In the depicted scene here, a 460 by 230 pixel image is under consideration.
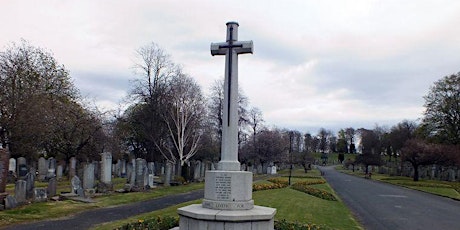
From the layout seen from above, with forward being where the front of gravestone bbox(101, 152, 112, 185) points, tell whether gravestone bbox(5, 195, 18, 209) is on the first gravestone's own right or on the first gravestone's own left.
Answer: on the first gravestone's own right

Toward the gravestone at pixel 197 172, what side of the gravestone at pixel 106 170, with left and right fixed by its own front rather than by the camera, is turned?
left

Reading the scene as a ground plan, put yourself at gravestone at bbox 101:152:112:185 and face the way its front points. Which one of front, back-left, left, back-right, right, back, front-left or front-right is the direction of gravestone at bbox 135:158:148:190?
left

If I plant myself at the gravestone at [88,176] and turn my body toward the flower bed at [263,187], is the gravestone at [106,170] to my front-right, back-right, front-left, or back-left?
front-left

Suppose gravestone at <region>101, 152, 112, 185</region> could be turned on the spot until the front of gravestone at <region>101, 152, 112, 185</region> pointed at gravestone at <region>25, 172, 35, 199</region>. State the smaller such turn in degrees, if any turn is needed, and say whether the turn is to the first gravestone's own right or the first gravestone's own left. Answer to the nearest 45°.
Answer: approximately 90° to the first gravestone's own right

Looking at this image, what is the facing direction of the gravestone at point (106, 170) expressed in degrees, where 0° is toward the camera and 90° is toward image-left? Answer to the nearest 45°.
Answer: approximately 315°

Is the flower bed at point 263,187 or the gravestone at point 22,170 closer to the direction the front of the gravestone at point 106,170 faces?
the flower bed

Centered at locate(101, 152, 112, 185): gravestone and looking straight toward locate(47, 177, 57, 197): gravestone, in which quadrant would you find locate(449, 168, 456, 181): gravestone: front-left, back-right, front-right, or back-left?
back-left

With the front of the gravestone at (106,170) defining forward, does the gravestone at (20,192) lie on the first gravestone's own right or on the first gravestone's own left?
on the first gravestone's own right

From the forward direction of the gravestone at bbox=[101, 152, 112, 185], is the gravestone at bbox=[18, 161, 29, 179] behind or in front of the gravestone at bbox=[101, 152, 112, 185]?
behind
